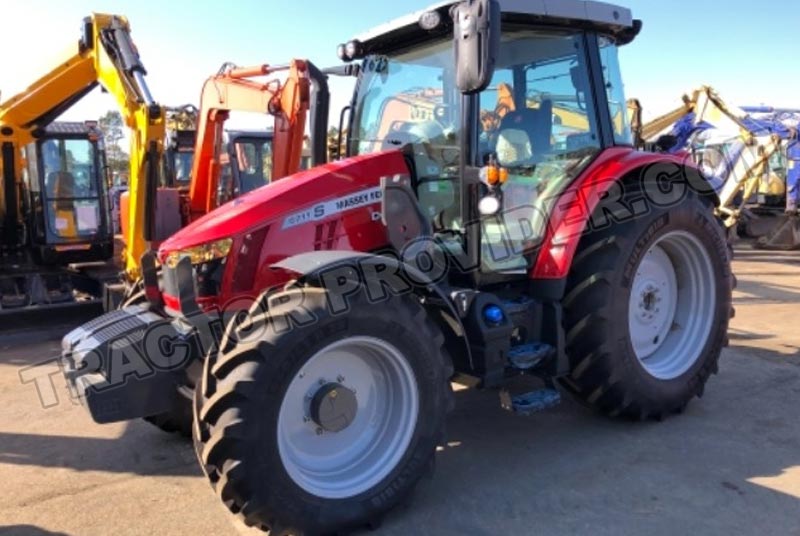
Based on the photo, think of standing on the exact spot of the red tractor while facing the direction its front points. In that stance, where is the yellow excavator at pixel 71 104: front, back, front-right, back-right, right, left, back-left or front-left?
right

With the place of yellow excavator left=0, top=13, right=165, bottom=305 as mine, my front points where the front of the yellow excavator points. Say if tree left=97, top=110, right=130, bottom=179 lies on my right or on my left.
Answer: on my left

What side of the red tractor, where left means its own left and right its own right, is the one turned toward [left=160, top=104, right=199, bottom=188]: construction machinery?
right

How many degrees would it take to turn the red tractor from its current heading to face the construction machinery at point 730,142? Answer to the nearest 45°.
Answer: approximately 180°

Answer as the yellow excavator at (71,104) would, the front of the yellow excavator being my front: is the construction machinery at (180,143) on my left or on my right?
on my left

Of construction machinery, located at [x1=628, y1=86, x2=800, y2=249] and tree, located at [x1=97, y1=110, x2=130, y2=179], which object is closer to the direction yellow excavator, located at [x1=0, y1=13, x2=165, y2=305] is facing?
the construction machinery
